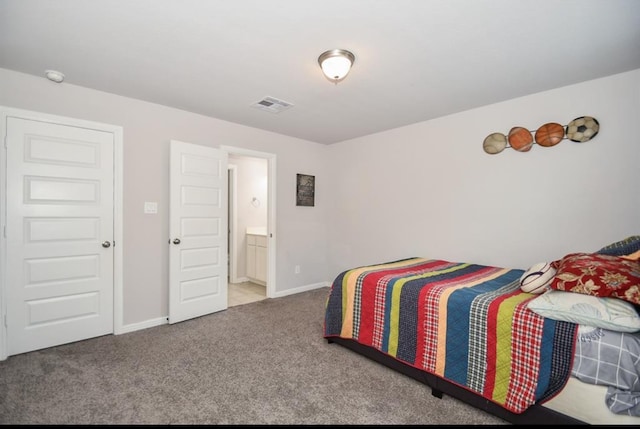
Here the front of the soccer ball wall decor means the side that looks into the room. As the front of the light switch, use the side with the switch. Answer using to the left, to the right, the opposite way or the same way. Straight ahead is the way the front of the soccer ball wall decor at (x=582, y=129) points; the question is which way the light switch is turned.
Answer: to the left

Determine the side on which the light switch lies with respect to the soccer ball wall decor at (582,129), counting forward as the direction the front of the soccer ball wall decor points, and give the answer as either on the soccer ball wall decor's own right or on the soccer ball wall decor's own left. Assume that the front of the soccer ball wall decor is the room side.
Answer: on the soccer ball wall decor's own right

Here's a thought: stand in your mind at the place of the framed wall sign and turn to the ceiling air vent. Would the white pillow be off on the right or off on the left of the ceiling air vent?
left

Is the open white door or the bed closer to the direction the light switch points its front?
the bed

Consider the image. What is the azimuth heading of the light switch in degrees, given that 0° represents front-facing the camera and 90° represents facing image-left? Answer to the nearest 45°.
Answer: approximately 0°

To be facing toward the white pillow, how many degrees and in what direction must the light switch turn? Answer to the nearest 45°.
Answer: approximately 45° to its left
